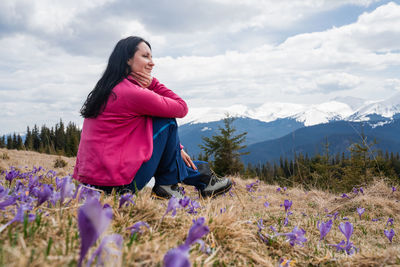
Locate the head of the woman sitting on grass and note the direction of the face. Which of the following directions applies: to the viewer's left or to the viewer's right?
to the viewer's right

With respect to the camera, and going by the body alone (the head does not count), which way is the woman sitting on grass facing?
to the viewer's right

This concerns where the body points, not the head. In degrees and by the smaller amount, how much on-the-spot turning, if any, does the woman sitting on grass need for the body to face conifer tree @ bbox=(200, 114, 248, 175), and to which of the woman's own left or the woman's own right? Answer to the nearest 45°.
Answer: approximately 90° to the woman's own left

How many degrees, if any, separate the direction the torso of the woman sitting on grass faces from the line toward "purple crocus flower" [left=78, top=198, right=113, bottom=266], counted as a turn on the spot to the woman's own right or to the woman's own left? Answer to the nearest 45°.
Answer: approximately 90° to the woman's own right

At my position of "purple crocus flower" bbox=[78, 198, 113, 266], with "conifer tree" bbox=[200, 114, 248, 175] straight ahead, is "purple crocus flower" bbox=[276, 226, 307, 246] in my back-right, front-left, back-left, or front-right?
front-right

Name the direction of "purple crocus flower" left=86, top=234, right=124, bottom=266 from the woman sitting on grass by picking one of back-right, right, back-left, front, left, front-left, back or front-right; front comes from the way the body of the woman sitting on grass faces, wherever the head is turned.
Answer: right

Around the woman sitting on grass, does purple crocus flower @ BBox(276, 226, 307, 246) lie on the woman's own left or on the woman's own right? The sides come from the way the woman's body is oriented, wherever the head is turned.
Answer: on the woman's own right
